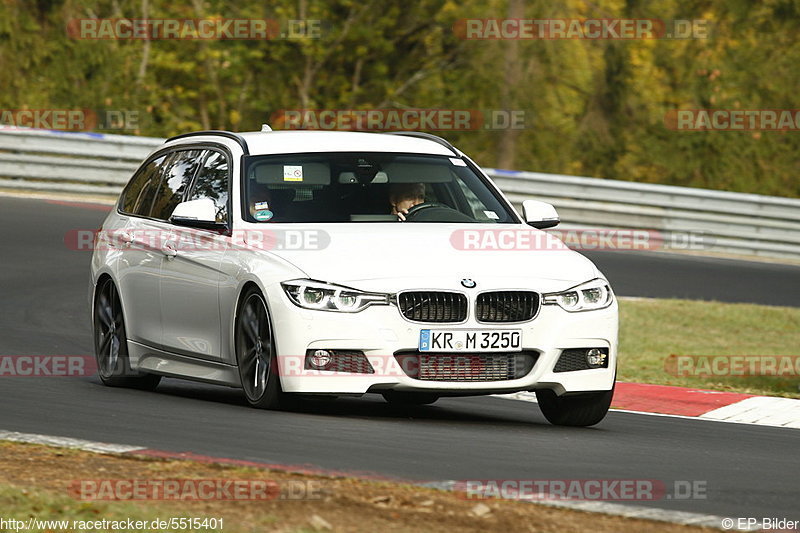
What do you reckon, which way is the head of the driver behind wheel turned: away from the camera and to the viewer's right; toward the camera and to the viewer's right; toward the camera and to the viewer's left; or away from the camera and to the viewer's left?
toward the camera and to the viewer's right

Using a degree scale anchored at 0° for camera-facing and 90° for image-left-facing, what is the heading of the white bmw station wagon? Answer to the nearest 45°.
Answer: approximately 315°
